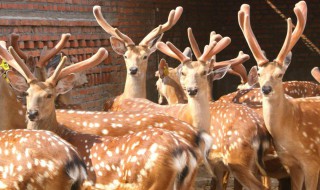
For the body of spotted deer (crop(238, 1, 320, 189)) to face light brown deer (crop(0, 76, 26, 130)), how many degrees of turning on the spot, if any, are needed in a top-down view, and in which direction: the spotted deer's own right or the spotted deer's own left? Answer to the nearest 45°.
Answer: approximately 45° to the spotted deer's own right

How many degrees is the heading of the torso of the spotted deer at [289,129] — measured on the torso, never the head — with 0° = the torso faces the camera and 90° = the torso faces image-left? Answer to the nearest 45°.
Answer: approximately 45°
